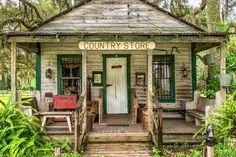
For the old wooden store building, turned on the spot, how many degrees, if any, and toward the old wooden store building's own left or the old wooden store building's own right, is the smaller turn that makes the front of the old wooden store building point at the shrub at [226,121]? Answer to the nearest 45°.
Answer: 0° — it already faces it

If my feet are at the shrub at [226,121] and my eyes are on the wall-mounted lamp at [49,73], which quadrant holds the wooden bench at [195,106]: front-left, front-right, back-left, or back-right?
front-right

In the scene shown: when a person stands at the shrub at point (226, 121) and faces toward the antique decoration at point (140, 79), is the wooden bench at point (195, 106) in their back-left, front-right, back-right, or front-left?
front-right

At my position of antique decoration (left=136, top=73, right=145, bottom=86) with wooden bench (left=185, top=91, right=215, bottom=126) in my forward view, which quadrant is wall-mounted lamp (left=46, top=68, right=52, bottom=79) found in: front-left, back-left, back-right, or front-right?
back-right

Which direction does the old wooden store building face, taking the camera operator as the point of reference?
facing the viewer
